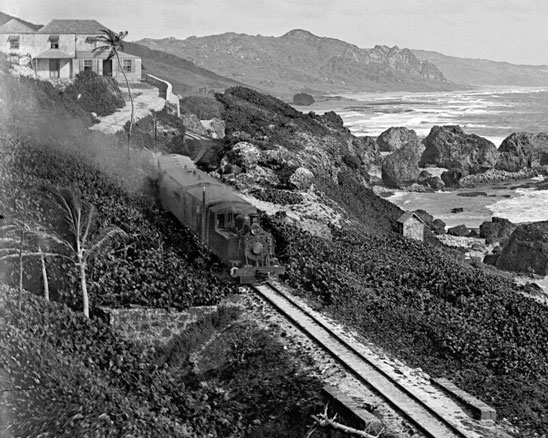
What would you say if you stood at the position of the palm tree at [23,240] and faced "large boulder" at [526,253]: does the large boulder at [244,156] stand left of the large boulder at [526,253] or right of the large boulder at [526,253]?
left

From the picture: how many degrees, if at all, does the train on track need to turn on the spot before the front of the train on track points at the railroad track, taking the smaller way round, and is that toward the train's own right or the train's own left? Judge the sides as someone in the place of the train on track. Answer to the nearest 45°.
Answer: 0° — it already faces it

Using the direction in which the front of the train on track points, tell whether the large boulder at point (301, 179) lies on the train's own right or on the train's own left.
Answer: on the train's own left

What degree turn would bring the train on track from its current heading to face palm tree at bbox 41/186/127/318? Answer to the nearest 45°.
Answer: approximately 135° to its right

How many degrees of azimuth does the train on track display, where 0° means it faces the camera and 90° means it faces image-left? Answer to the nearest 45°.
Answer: approximately 315°

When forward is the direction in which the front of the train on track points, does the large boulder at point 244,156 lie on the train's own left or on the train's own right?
on the train's own left
